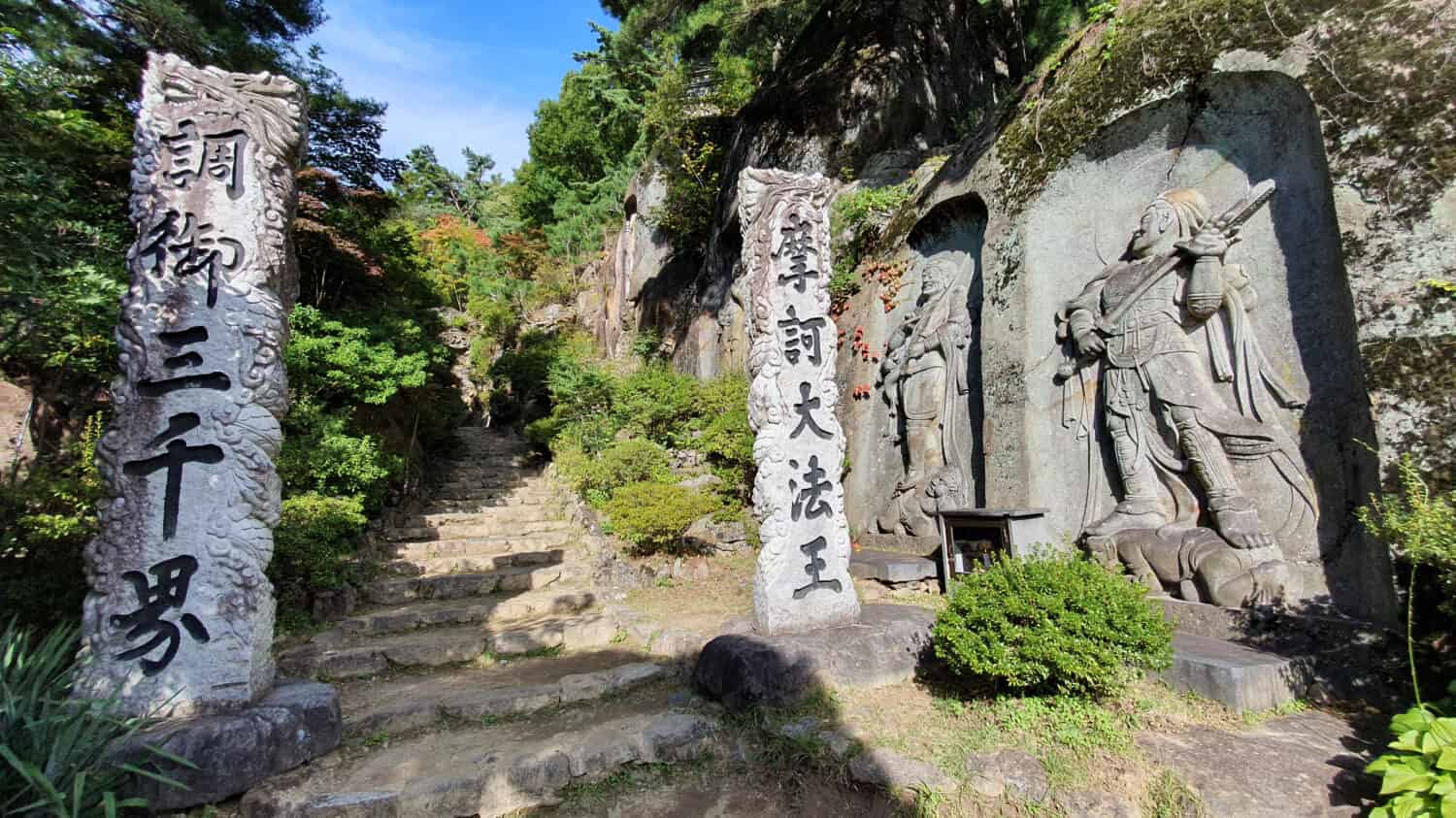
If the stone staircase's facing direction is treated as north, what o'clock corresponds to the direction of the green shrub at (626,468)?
The green shrub is roughly at 7 o'clock from the stone staircase.

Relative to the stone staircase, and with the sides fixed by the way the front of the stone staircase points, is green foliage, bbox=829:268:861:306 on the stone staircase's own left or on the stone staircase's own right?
on the stone staircase's own left

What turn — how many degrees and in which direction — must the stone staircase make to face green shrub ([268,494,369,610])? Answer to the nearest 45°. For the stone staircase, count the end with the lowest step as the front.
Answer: approximately 135° to its right

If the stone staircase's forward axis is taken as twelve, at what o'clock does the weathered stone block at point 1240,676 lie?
The weathered stone block is roughly at 10 o'clock from the stone staircase.

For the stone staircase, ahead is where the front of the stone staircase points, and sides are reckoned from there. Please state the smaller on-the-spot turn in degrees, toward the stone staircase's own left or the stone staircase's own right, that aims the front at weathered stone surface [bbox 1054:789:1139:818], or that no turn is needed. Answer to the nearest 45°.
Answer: approximately 45° to the stone staircase's own left

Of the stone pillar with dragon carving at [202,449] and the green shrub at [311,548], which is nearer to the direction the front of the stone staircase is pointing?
the stone pillar with dragon carving

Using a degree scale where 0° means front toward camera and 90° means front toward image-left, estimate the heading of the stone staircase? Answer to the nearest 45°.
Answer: approximately 0°

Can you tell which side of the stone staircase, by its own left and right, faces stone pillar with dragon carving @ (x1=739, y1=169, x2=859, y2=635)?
left
